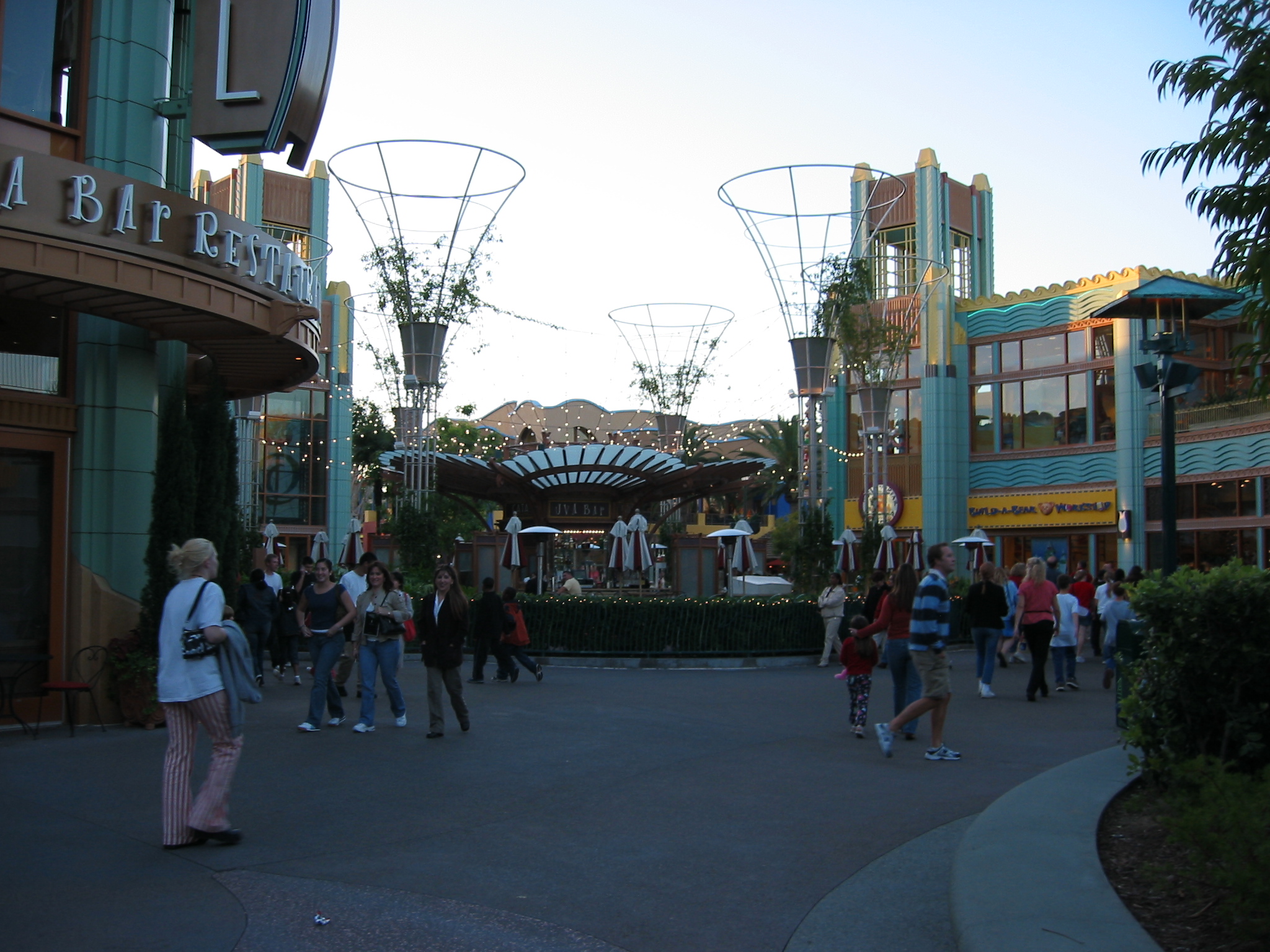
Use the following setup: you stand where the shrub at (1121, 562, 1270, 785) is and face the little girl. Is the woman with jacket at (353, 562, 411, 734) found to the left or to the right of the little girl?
left

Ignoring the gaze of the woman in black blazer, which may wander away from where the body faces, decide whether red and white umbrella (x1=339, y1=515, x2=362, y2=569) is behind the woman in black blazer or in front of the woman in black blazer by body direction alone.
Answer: behind

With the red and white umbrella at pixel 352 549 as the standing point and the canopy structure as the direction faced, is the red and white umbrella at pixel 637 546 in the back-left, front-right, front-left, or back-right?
front-right

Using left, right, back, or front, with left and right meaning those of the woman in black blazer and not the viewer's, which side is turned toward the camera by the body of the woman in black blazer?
front

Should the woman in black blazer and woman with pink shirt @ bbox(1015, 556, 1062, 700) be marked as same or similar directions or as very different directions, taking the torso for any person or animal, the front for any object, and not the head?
very different directions

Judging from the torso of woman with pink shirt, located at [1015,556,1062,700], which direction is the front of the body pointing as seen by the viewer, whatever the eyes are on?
away from the camera

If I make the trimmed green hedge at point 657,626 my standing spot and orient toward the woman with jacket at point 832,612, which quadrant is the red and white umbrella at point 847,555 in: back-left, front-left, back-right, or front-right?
front-left

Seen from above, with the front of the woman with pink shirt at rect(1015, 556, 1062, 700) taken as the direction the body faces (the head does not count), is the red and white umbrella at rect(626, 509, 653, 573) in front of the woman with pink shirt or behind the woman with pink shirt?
in front

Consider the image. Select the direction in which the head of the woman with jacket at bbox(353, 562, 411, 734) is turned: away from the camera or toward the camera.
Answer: toward the camera
